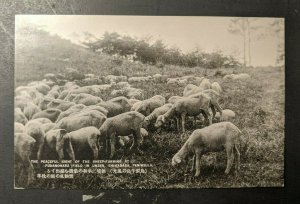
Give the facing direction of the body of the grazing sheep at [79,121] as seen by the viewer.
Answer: to the viewer's left

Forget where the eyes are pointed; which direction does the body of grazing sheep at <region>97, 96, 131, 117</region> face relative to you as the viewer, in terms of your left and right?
facing to the left of the viewer

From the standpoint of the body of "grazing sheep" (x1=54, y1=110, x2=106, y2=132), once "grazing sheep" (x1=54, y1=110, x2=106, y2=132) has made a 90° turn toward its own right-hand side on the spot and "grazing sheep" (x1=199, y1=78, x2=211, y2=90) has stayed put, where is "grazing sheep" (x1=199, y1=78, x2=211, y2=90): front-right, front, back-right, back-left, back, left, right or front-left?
right

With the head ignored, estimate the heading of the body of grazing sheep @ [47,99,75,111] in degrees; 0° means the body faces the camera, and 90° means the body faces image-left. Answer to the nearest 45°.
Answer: approximately 90°

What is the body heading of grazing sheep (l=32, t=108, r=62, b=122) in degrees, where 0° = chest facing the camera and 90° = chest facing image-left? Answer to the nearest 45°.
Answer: approximately 90°
